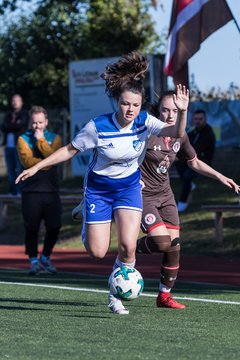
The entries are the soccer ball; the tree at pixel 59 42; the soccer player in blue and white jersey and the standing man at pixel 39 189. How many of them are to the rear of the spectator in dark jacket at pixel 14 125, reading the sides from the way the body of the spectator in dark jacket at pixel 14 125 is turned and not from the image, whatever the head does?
1

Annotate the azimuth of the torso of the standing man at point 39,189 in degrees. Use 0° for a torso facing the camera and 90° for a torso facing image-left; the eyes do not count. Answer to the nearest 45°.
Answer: approximately 0°

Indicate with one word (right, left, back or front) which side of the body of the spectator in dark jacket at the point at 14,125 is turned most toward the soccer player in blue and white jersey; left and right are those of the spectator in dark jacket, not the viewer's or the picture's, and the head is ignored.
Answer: front

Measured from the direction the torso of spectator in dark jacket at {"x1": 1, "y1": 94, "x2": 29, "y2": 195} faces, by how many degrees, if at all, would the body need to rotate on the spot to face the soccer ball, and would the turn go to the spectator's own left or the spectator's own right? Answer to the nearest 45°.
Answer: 0° — they already face it

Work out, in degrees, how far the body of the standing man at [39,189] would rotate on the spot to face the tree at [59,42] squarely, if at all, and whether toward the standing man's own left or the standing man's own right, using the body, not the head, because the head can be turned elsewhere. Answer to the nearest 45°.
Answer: approximately 180°

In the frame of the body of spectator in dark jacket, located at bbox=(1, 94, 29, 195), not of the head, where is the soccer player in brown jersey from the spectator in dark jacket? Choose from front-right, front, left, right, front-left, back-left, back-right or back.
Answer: front

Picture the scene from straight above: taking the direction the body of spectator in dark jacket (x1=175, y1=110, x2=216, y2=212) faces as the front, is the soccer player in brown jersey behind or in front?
in front

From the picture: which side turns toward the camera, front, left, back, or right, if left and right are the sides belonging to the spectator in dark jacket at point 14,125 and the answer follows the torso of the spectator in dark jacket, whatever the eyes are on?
front

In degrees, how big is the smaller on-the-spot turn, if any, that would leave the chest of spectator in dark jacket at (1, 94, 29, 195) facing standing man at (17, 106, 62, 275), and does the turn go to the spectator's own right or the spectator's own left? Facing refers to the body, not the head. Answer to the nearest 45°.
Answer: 0° — they already face them

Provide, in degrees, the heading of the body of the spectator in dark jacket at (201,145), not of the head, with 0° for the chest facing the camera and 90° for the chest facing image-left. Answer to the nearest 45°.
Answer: approximately 45°

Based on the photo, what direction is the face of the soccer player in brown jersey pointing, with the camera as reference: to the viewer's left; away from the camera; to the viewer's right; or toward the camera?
toward the camera
